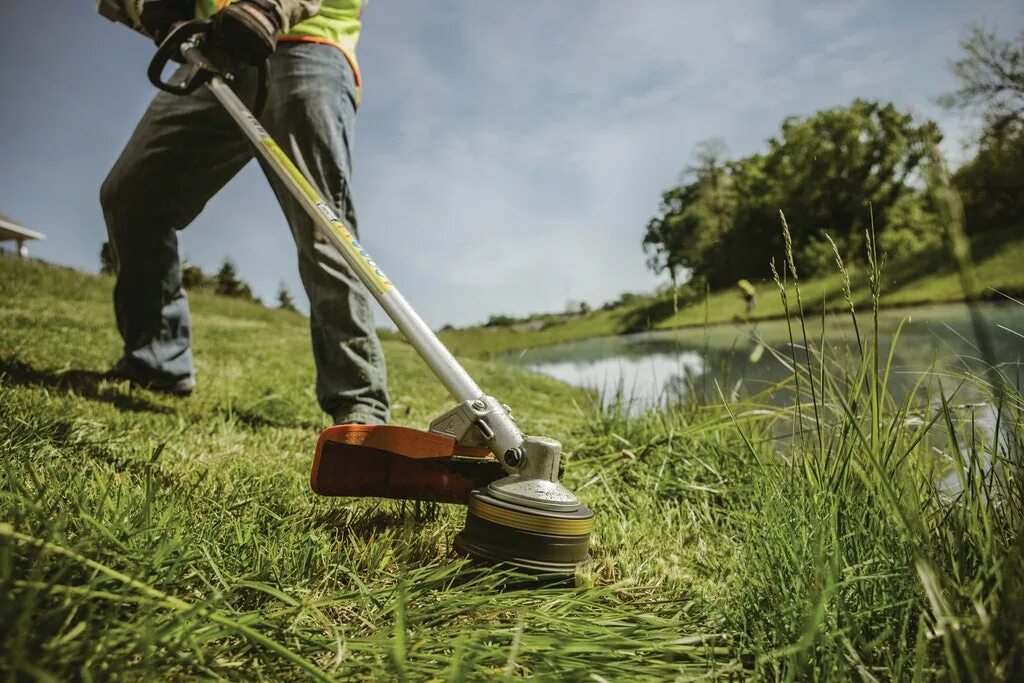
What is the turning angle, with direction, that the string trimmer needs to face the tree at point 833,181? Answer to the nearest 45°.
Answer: approximately 90° to its left

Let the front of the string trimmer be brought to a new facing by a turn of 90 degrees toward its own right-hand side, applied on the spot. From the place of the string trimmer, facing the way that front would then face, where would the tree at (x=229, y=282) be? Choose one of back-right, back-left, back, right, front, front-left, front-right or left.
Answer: back-right

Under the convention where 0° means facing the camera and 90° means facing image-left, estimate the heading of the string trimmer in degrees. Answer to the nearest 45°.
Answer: approximately 315°
